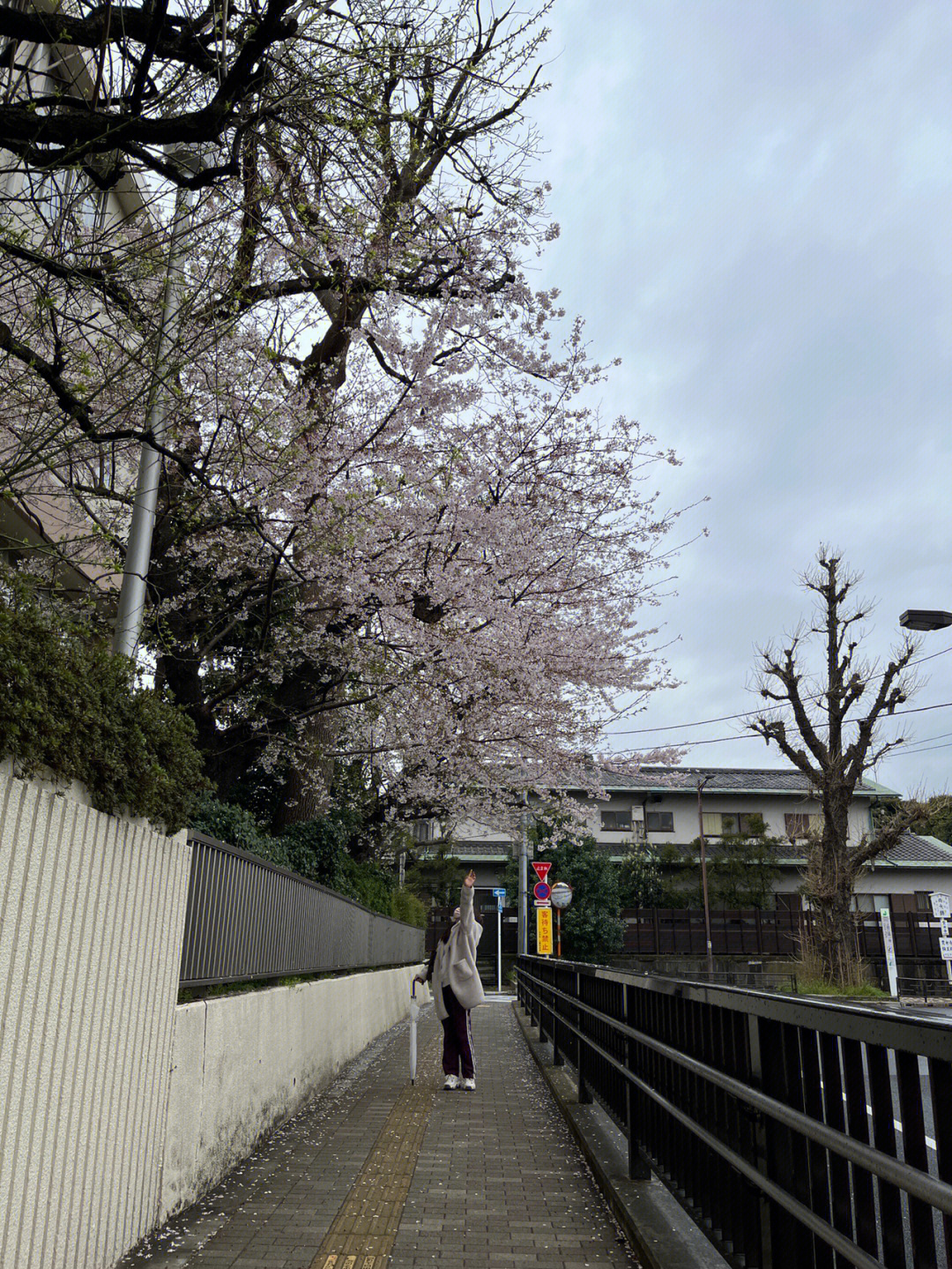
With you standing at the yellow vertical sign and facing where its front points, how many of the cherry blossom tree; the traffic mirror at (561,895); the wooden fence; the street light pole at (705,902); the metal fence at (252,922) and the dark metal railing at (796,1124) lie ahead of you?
3

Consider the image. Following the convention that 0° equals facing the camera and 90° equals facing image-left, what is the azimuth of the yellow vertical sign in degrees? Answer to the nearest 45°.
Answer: approximately 0°

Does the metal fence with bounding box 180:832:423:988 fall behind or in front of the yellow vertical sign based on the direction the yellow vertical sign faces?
in front

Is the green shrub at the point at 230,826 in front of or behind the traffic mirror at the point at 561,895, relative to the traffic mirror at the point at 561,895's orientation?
in front

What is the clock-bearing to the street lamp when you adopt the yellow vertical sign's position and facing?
The street lamp is roughly at 11 o'clock from the yellow vertical sign.

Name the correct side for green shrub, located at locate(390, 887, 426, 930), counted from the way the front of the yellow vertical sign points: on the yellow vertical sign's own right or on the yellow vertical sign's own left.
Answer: on the yellow vertical sign's own right

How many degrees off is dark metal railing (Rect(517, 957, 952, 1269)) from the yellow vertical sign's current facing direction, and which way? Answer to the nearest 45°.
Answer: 0° — it already faces it
